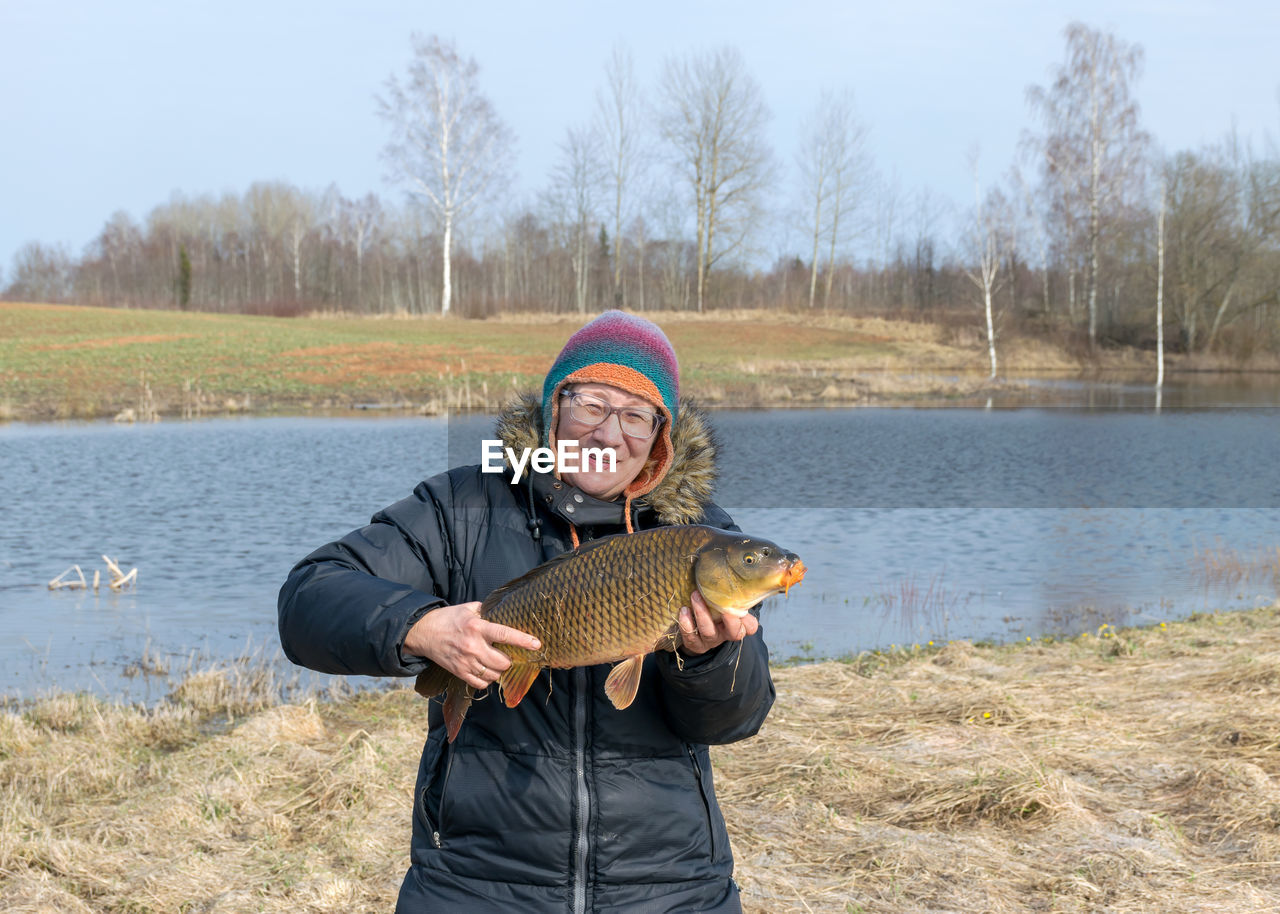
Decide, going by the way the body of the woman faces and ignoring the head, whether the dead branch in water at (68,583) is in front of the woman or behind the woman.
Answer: behind

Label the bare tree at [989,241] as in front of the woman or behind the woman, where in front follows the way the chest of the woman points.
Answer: behind

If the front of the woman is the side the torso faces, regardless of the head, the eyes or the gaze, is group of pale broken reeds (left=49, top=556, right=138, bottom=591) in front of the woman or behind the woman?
behind

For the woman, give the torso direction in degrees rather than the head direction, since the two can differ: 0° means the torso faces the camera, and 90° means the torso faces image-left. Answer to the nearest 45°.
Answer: approximately 0°

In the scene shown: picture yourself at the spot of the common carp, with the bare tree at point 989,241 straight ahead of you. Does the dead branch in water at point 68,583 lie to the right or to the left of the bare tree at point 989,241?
left
